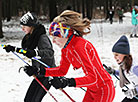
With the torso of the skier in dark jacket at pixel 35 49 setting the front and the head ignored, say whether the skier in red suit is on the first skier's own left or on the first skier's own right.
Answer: on the first skier's own left
